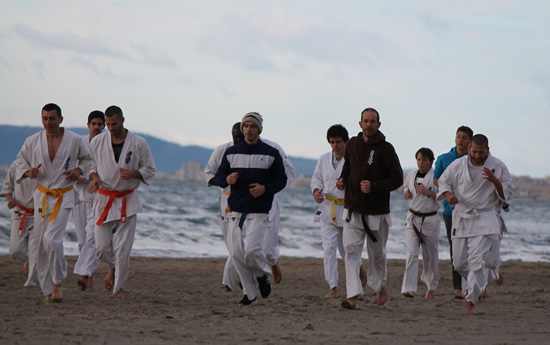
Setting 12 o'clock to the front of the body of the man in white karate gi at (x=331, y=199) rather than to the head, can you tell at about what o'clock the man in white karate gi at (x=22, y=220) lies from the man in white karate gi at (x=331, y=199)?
the man in white karate gi at (x=22, y=220) is roughly at 3 o'clock from the man in white karate gi at (x=331, y=199).

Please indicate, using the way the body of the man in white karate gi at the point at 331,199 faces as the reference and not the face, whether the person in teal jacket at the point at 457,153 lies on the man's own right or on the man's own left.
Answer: on the man's own left

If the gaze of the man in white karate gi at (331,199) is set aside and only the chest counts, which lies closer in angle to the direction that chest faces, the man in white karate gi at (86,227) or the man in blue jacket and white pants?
the man in blue jacket and white pants

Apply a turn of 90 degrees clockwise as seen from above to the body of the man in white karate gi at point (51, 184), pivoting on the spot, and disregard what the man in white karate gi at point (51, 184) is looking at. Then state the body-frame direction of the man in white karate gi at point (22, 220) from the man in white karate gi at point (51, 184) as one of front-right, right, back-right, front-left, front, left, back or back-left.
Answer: right

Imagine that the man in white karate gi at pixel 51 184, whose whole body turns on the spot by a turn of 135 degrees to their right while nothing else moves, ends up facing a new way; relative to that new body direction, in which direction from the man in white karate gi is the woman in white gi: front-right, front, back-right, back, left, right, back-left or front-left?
back-right

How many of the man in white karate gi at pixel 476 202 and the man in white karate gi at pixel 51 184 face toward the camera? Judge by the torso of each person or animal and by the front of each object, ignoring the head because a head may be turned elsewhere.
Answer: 2

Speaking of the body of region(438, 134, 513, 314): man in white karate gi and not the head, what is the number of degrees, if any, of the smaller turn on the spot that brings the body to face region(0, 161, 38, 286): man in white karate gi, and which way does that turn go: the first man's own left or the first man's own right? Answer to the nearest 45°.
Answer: approximately 90° to the first man's own right

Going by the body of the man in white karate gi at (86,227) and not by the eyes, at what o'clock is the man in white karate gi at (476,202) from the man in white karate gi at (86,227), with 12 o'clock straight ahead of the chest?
the man in white karate gi at (476,202) is roughly at 10 o'clock from the man in white karate gi at (86,227).

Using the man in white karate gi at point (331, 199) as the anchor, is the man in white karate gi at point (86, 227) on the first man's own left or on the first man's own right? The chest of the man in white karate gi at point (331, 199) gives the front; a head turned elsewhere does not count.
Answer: on the first man's own right

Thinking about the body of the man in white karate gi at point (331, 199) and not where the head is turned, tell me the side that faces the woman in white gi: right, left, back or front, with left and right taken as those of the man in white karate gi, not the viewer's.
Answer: left
